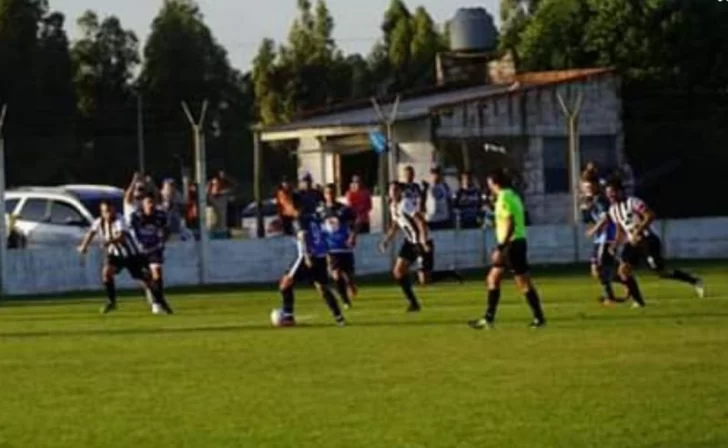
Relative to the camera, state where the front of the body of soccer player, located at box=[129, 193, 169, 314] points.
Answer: toward the camera

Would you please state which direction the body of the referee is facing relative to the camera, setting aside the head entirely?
to the viewer's left

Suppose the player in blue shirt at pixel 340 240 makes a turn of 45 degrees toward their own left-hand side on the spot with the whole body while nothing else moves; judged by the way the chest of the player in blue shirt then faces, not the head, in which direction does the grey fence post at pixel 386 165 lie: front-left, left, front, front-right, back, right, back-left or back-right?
back

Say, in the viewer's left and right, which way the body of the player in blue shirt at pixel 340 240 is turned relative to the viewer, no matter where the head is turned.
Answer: facing the viewer and to the left of the viewer

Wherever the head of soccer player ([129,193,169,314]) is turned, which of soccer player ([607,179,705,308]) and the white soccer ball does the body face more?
the white soccer ball

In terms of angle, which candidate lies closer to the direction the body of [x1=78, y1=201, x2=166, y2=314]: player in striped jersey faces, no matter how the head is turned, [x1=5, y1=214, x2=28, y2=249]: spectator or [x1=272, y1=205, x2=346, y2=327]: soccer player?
the soccer player

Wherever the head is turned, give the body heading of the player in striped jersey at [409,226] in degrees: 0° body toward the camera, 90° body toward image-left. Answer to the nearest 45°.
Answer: approximately 45°

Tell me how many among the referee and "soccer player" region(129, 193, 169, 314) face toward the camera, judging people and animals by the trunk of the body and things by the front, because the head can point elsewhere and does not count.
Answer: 1

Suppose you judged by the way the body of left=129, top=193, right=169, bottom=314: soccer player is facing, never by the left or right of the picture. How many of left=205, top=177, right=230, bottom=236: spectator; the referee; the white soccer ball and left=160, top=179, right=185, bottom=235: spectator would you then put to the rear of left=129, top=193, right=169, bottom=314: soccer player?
2

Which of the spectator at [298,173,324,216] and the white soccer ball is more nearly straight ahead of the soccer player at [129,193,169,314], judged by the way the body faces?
the white soccer ball

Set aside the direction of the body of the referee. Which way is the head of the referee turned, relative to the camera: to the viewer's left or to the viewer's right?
to the viewer's left

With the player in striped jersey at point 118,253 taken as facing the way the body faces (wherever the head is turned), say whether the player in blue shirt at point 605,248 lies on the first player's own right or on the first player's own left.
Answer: on the first player's own left
